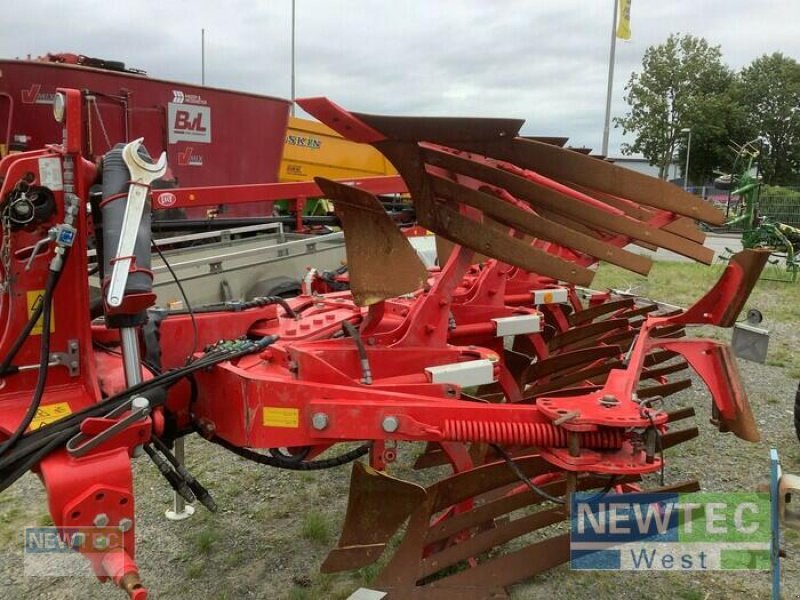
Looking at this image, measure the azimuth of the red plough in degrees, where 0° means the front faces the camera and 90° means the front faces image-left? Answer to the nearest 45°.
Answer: approximately 45°

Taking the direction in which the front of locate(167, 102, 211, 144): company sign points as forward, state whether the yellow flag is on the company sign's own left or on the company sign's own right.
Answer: on the company sign's own left

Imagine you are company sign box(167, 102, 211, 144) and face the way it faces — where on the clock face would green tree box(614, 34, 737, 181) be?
The green tree is roughly at 9 o'clock from the company sign.

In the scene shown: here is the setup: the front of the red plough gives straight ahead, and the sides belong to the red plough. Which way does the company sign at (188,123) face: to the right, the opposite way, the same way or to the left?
to the left

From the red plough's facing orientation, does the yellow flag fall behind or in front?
behind

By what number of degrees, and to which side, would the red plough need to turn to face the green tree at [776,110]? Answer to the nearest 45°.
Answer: approximately 180°

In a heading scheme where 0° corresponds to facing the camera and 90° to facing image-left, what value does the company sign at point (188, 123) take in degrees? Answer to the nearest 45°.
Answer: approximately 315°
